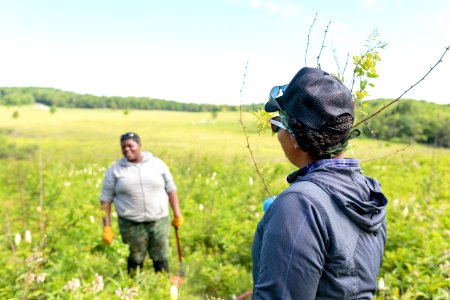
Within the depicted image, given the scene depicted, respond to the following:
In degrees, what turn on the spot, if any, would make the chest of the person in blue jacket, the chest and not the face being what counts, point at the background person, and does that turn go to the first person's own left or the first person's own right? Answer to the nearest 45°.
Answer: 0° — they already face them

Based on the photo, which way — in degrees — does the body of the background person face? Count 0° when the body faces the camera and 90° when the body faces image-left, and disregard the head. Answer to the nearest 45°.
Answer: approximately 0°

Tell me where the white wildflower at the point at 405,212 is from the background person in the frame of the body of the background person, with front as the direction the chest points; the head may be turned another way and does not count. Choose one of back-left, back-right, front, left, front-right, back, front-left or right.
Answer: left

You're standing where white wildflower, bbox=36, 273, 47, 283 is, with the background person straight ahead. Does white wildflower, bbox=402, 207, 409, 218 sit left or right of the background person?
right

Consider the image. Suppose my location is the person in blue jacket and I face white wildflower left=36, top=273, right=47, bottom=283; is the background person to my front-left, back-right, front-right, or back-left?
front-right

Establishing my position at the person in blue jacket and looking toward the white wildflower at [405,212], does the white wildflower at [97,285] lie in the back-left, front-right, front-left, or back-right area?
front-left

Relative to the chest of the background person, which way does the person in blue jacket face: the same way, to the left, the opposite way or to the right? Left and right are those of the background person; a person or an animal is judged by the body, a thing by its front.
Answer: the opposite way

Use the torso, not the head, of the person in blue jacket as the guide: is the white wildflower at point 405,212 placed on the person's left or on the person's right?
on the person's right

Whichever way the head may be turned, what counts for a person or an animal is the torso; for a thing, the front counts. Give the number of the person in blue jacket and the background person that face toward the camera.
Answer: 1

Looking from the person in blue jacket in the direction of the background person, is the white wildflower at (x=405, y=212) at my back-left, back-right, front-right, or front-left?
front-right

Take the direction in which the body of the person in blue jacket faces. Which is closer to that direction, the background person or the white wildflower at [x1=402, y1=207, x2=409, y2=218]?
the background person

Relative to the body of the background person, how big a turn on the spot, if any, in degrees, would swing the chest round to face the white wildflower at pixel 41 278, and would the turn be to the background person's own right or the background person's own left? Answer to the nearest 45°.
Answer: approximately 45° to the background person's own right

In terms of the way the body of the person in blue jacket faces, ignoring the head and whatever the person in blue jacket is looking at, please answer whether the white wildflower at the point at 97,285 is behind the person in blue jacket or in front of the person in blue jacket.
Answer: in front

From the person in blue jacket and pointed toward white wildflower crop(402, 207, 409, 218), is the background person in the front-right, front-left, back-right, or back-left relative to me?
front-left

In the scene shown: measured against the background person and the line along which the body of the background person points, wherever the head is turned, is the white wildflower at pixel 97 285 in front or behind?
in front

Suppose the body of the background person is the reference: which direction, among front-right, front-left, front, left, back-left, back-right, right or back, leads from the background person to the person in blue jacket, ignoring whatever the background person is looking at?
front

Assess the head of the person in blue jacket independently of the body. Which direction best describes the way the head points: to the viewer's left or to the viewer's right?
to the viewer's left

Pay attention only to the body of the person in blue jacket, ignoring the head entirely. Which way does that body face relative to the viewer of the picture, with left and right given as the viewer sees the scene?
facing away from the viewer and to the left of the viewer

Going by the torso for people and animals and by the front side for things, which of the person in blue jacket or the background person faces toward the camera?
the background person

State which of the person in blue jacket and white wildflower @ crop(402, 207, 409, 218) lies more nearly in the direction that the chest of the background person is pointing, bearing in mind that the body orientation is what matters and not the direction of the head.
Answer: the person in blue jacket
